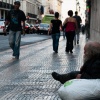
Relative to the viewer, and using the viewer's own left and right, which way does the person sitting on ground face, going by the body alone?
facing to the left of the viewer

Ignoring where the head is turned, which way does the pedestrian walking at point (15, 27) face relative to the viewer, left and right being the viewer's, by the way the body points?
facing the viewer

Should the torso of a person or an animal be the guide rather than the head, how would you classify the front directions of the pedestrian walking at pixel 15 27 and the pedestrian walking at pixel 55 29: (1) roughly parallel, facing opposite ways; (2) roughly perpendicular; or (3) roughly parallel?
roughly parallel, facing opposite ways

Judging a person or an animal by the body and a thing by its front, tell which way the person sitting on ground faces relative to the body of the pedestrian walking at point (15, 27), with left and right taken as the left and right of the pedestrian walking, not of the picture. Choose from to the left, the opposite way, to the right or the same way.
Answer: to the right

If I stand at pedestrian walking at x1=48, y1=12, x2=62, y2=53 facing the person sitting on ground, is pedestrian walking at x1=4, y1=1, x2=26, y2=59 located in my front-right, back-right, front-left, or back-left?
front-right

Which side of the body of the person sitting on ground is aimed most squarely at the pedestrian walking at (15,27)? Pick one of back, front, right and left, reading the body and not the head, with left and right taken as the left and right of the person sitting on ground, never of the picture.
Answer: right

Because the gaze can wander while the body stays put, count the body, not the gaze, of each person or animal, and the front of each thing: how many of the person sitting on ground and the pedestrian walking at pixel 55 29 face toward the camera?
0

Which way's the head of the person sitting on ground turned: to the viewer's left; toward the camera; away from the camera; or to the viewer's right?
to the viewer's left

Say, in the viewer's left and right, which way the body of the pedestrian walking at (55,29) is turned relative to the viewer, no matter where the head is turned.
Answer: facing away from the viewer

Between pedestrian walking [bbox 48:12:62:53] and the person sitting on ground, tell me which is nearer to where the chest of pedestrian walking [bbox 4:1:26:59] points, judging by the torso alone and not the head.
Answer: the person sitting on ground

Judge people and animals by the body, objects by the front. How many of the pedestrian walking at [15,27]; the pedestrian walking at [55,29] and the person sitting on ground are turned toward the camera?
1

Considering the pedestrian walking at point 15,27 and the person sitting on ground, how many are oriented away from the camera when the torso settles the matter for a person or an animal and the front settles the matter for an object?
0

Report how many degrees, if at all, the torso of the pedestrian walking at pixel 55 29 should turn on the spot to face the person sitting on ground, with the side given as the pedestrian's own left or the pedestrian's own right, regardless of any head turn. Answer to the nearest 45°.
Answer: approximately 180°

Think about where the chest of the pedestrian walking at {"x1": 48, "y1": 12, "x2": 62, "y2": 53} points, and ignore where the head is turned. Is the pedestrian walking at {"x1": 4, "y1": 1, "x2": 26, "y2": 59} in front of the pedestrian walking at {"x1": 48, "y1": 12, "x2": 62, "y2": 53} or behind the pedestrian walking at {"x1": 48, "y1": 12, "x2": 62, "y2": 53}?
behind

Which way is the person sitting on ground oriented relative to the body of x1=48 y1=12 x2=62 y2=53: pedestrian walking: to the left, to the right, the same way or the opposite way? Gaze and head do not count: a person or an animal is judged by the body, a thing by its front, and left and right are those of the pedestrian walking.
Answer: to the left

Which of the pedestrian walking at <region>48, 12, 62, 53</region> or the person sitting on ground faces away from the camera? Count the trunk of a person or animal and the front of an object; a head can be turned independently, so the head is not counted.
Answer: the pedestrian walking
